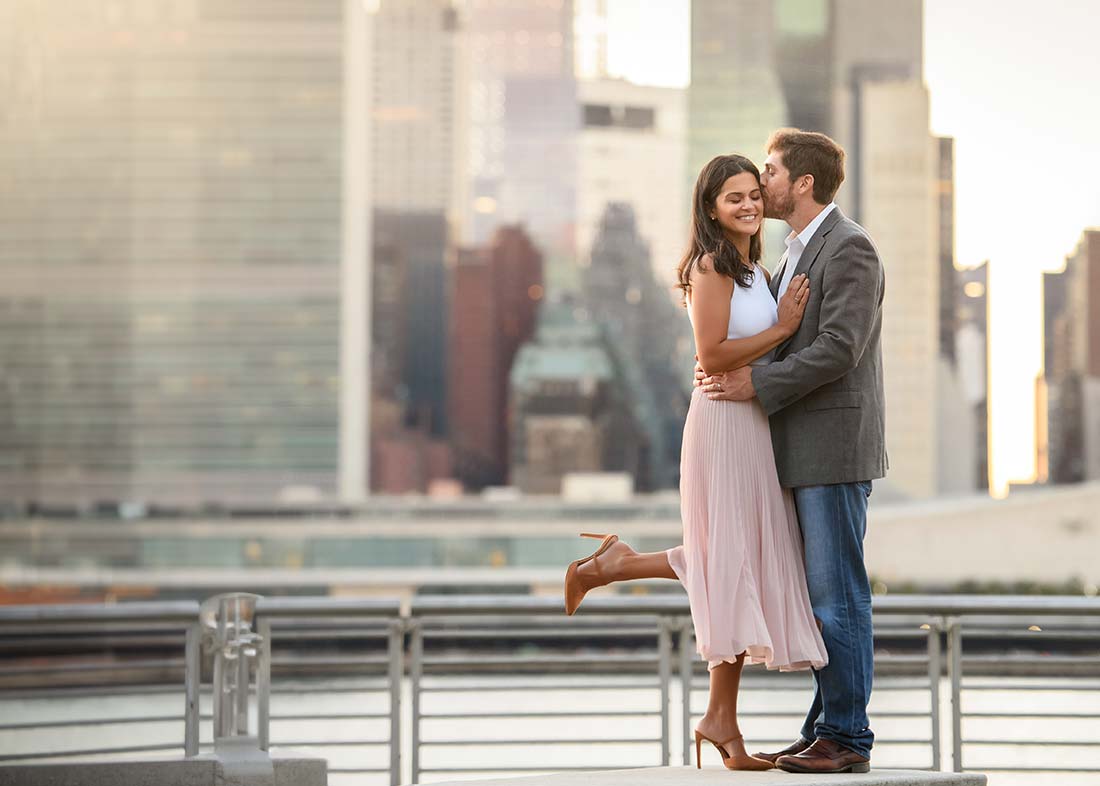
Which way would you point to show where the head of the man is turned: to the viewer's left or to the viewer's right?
to the viewer's left

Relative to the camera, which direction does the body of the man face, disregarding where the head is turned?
to the viewer's left
